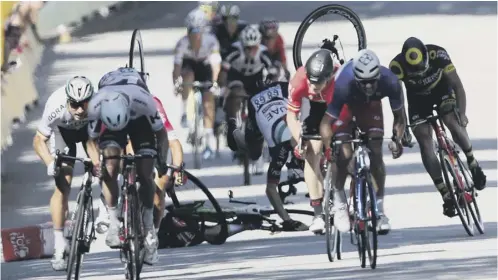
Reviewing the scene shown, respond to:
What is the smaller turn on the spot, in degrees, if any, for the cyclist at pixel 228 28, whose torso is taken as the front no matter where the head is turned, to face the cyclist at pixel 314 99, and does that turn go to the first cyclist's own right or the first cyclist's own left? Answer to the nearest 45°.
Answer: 0° — they already face them

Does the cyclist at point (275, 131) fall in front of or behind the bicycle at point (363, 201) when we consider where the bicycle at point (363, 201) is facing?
behind

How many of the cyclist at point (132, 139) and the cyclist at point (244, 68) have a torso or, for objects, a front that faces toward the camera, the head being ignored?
2
